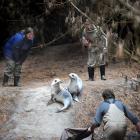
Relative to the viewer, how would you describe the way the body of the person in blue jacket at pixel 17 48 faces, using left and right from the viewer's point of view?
facing the viewer and to the right of the viewer

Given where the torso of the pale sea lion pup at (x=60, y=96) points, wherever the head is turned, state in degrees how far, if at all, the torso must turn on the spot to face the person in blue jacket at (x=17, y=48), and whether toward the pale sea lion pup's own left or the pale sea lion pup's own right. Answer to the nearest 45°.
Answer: approximately 45° to the pale sea lion pup's own right

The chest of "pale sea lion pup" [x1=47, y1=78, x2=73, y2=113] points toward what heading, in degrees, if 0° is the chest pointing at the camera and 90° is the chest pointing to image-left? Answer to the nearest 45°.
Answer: approximately 90°

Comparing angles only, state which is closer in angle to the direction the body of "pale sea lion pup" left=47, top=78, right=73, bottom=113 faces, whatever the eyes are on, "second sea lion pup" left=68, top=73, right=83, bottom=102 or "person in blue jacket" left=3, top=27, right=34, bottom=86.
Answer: the person in blue jacket

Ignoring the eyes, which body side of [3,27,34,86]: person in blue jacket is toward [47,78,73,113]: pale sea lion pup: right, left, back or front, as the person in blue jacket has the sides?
front

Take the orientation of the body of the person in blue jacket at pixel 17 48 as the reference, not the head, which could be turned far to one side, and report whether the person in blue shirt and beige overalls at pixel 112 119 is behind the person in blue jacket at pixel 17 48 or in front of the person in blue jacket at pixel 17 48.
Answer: in front

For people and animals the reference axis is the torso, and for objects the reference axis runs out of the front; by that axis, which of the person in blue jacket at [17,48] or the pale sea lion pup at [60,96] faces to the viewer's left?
the pale sea lion pup
